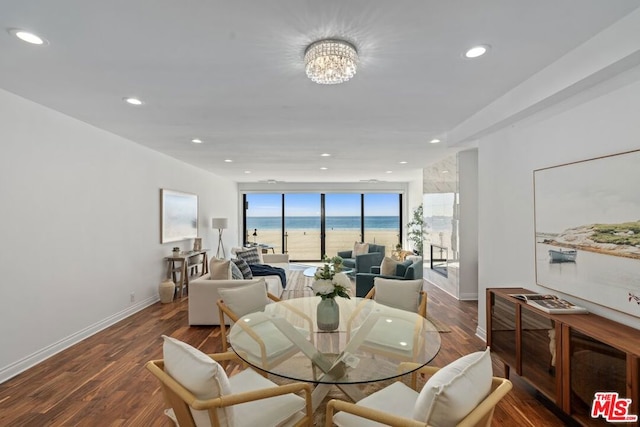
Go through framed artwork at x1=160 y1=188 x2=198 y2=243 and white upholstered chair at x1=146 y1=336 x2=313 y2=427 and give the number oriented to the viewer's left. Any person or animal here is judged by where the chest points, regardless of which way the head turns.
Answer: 0

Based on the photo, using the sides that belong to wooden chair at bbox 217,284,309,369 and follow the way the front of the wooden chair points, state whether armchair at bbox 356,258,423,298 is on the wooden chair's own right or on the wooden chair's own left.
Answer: on the wooden chair's own left

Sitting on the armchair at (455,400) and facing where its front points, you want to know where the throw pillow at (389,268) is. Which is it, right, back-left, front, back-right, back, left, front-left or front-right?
front-right

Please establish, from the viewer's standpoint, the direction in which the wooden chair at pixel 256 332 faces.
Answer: facing the viewer and to the right of the viewer

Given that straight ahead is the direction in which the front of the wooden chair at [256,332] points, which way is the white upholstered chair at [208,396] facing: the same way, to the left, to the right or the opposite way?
to the left

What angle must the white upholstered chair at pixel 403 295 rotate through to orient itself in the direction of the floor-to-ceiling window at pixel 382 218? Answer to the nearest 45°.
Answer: approximately 135° to its right

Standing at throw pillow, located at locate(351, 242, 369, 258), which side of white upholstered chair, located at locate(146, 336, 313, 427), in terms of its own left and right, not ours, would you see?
front

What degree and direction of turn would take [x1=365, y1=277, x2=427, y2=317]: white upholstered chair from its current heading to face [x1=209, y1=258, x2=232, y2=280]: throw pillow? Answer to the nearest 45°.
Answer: approximately 45° to its right

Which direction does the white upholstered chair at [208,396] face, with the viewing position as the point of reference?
facing away from the viewer and to the right of the viewer

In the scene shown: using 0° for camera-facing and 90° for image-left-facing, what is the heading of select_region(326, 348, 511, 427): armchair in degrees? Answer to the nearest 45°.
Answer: approximately 135°

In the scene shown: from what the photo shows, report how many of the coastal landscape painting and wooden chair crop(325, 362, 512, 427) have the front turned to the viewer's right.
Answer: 0
